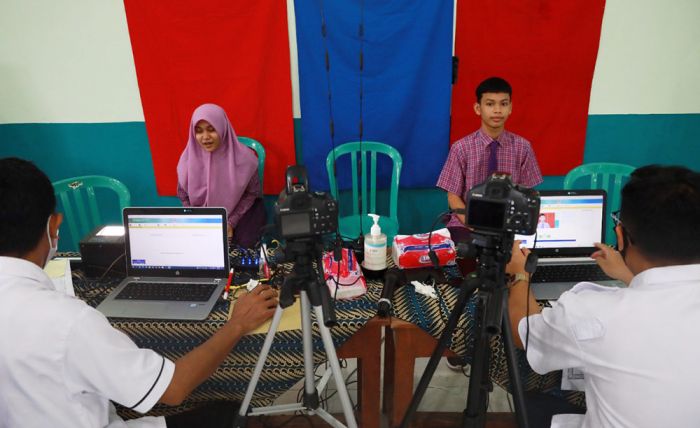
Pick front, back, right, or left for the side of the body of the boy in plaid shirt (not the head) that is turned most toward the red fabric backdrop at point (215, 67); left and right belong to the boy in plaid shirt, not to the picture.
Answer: right

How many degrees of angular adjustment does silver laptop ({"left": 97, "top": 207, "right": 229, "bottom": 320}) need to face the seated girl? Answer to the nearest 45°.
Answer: approximately 180°

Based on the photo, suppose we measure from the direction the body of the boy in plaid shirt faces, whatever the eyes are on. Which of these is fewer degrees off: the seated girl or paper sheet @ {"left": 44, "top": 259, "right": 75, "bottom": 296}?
the paper sheet

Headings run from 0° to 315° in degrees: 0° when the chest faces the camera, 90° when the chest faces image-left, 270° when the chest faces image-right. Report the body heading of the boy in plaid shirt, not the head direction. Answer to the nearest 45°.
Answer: approximately 0°

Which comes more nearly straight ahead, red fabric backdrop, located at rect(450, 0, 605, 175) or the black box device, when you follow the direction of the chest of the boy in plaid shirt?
the black box device

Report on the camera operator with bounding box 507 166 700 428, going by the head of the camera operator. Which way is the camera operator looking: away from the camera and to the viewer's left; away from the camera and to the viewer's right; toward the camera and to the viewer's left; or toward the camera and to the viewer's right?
away from the camera and to the viewer's left

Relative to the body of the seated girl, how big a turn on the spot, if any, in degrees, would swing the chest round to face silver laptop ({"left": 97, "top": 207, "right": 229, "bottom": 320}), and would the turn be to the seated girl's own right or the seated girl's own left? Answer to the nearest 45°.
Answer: approximately 45° to the seated girl's own left

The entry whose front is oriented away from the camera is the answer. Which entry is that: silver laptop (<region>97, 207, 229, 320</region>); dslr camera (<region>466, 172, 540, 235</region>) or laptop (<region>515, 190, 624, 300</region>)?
the dslr camera

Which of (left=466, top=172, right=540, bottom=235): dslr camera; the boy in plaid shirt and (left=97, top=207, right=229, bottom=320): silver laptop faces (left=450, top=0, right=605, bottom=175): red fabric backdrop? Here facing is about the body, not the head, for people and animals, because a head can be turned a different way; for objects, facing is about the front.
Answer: the dslr camera

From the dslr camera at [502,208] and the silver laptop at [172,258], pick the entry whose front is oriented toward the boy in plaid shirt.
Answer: the dslr camera

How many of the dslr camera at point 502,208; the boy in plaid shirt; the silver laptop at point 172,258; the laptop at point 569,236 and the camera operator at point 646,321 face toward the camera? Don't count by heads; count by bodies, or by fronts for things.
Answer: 3

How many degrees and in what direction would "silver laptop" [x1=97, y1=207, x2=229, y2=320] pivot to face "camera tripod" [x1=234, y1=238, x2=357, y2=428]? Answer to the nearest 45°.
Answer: approximately 45° to its left

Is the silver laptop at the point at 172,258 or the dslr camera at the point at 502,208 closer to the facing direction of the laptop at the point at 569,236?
the dslr camera

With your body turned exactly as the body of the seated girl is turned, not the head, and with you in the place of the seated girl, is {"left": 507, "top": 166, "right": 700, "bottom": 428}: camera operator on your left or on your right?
on your left
